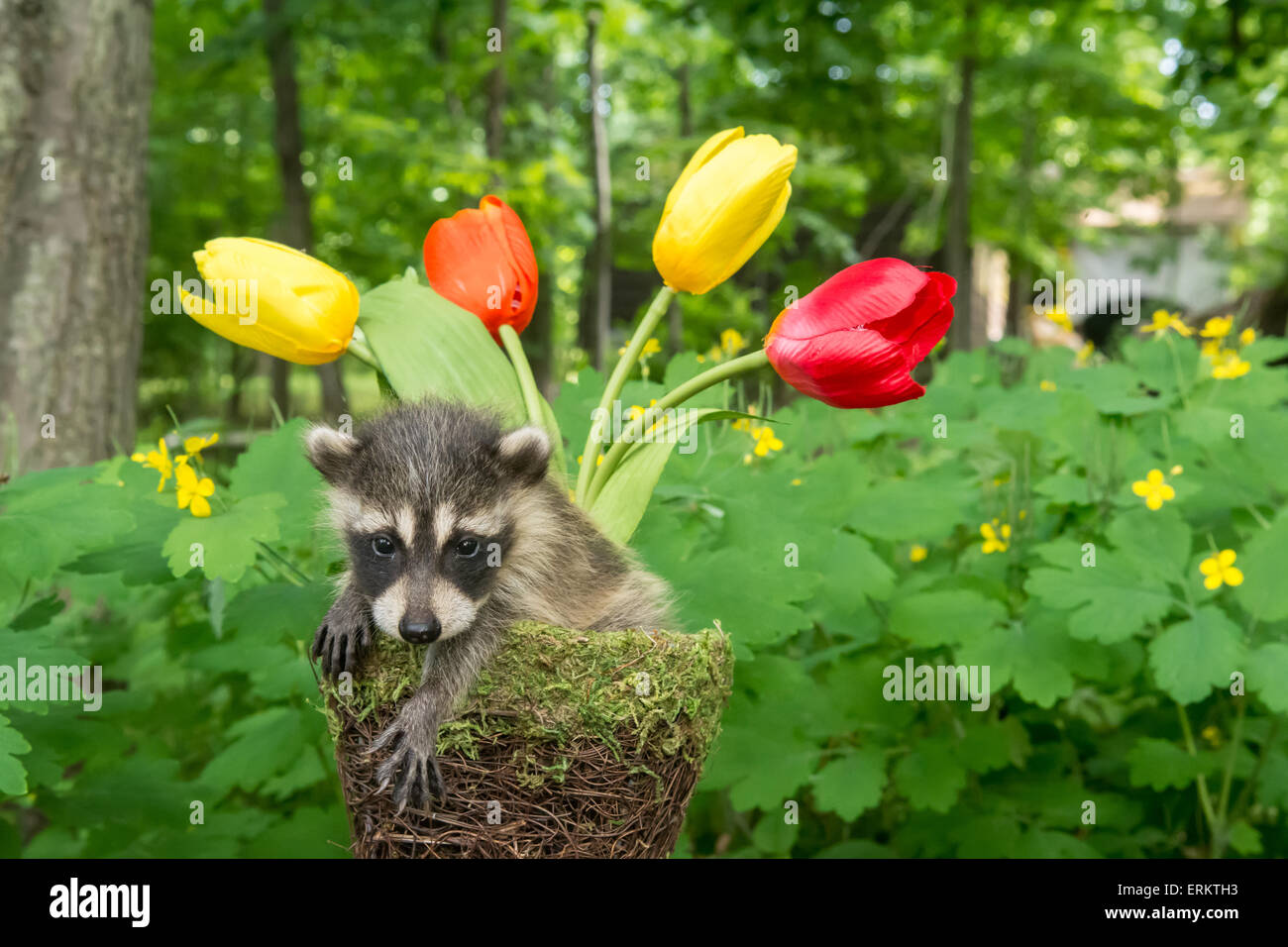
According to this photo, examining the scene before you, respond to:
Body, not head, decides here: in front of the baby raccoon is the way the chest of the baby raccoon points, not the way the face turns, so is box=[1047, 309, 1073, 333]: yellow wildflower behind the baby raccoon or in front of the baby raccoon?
behind

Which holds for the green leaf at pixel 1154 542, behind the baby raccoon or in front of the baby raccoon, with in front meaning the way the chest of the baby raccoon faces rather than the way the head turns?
behind

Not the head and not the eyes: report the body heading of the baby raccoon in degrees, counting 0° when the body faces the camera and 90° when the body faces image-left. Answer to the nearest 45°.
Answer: approximately 45°

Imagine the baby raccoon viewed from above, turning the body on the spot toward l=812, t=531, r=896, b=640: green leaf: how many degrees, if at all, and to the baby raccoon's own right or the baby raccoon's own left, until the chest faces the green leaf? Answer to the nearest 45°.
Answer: approximately 180°

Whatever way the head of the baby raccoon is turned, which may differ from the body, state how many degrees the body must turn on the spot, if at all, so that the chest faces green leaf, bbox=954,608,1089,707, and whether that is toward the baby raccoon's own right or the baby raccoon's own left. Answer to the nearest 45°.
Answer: approximately 180°

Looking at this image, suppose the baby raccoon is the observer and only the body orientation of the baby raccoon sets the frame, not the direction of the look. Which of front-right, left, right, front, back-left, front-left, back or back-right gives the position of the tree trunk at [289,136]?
back-right

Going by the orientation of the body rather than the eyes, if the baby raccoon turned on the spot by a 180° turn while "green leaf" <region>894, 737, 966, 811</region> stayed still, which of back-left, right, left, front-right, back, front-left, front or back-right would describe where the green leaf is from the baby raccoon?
front
